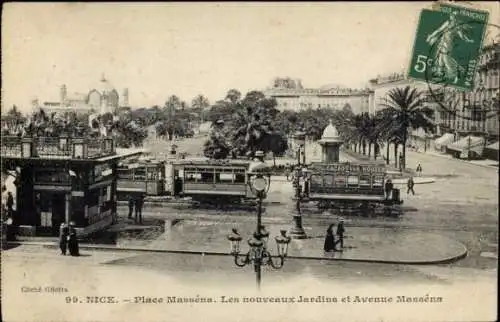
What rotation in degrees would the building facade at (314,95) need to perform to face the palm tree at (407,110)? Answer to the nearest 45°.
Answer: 0° — it already faces it

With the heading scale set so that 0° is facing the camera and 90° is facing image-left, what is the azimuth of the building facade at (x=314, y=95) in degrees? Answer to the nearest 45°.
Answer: approximately 0°
